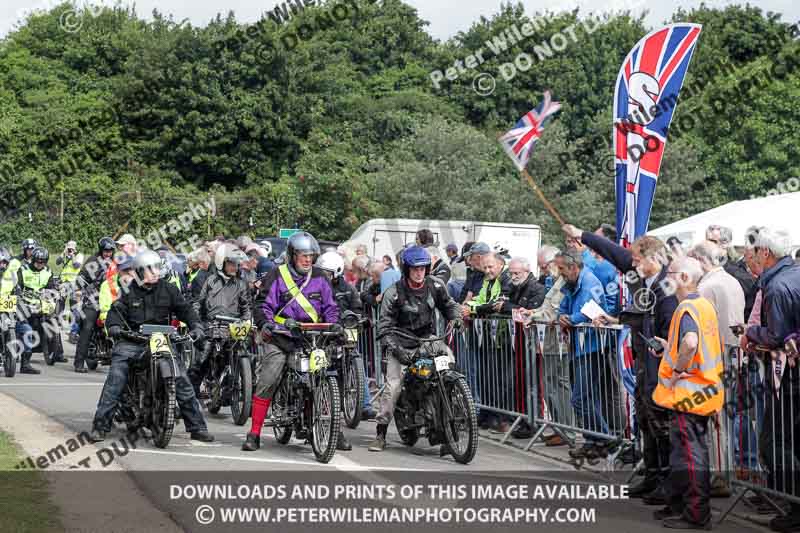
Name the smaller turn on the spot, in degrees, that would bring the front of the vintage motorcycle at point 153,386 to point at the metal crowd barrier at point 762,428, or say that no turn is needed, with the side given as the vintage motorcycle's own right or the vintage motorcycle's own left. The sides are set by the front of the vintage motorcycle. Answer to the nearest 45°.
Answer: approximately 45° to the vintage motorcycle's own left

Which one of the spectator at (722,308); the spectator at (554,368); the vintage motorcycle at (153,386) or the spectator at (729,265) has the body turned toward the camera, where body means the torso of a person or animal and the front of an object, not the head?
the vintage motorcycle

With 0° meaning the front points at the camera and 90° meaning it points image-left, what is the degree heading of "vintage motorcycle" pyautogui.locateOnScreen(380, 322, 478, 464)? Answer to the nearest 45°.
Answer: approximately 315°

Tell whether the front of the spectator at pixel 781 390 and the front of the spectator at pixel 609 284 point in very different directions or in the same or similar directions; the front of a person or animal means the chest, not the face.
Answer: same or similar directions

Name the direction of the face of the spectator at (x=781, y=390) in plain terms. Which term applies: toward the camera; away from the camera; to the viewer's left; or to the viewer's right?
to the viewer's left

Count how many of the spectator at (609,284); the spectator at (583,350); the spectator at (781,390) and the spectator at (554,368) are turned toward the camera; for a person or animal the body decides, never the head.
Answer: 0

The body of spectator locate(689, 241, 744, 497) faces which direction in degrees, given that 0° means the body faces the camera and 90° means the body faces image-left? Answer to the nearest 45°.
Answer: approximately 90°

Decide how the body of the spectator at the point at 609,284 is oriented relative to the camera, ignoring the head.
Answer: to the viewer's left

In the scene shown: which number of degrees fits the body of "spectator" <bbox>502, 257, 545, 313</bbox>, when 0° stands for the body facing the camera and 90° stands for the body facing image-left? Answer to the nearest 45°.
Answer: approximately 45°

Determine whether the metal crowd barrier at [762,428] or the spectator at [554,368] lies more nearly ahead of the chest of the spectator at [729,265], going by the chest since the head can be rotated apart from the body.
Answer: the spectator

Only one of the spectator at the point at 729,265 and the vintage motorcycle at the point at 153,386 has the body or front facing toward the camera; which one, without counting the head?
the vintage motorcycle

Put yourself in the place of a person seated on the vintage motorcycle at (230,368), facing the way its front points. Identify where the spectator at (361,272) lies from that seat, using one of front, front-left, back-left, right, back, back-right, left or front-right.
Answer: back-left

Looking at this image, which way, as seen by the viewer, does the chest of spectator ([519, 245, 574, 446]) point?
to the viewer's left

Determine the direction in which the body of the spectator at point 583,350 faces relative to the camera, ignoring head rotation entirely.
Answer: to the viewer's left

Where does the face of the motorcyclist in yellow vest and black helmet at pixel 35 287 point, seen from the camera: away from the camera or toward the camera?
toward the camera

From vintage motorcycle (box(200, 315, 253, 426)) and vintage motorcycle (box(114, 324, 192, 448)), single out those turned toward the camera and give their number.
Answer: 2

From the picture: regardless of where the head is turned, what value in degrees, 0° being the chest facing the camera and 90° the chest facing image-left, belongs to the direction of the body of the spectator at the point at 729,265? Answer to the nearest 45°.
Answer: approximately 90°
